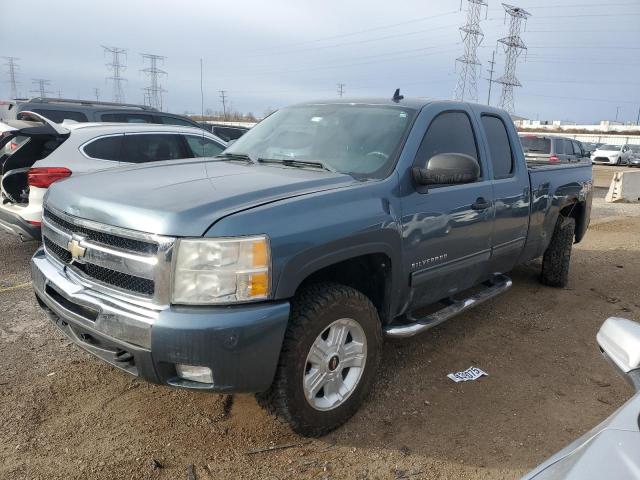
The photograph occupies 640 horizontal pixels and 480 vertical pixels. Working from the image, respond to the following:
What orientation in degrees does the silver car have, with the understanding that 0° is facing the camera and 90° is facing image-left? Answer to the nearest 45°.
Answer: approximately 45°

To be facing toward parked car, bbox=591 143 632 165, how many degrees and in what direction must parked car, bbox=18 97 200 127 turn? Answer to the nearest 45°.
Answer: approximately 45° to its left

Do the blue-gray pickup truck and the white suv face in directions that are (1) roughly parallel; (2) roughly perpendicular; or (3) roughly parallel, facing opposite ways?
roughly parallel, facing opposite ways

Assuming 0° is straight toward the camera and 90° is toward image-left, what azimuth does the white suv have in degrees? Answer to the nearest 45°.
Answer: approximately 225°

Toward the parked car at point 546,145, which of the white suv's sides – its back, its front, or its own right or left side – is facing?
front

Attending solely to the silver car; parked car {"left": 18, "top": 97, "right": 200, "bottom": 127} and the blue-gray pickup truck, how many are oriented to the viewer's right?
1

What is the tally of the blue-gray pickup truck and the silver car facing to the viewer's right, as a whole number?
0

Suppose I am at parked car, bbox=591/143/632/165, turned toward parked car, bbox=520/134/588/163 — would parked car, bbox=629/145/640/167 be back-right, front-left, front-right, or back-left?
back-left

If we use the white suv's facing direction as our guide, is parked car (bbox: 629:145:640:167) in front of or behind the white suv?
in front

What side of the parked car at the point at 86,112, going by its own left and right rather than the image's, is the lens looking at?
right

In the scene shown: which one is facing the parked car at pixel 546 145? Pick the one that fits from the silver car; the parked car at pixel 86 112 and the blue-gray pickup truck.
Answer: the parked car at pixel 86 112

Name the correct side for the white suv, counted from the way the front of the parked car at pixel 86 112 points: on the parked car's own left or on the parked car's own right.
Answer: on the parked car's own right
